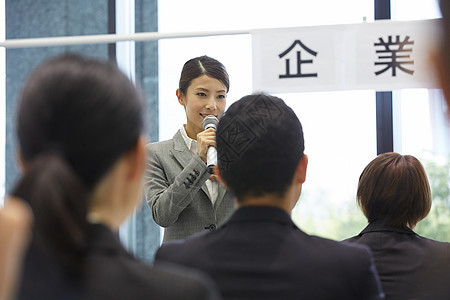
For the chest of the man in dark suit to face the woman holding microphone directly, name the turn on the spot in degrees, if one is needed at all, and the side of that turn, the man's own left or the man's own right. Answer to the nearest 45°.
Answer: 0° — they already face them

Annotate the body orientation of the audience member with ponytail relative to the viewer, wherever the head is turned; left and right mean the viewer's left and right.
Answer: facing away from the viewer and to the right of the viewer

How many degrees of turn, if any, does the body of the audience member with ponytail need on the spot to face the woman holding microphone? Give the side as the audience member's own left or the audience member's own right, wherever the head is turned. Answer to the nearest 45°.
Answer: approximately 45° to the audience member's own left

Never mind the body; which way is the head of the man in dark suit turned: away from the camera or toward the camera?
away from the camera

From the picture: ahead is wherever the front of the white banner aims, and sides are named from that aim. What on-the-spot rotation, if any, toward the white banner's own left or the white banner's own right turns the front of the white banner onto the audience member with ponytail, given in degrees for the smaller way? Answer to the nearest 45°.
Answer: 0° — it already faces them

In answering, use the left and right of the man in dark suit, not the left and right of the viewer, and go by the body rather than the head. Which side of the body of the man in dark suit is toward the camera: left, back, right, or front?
back

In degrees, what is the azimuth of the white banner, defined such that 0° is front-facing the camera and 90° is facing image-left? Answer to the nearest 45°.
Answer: approximately 0°
